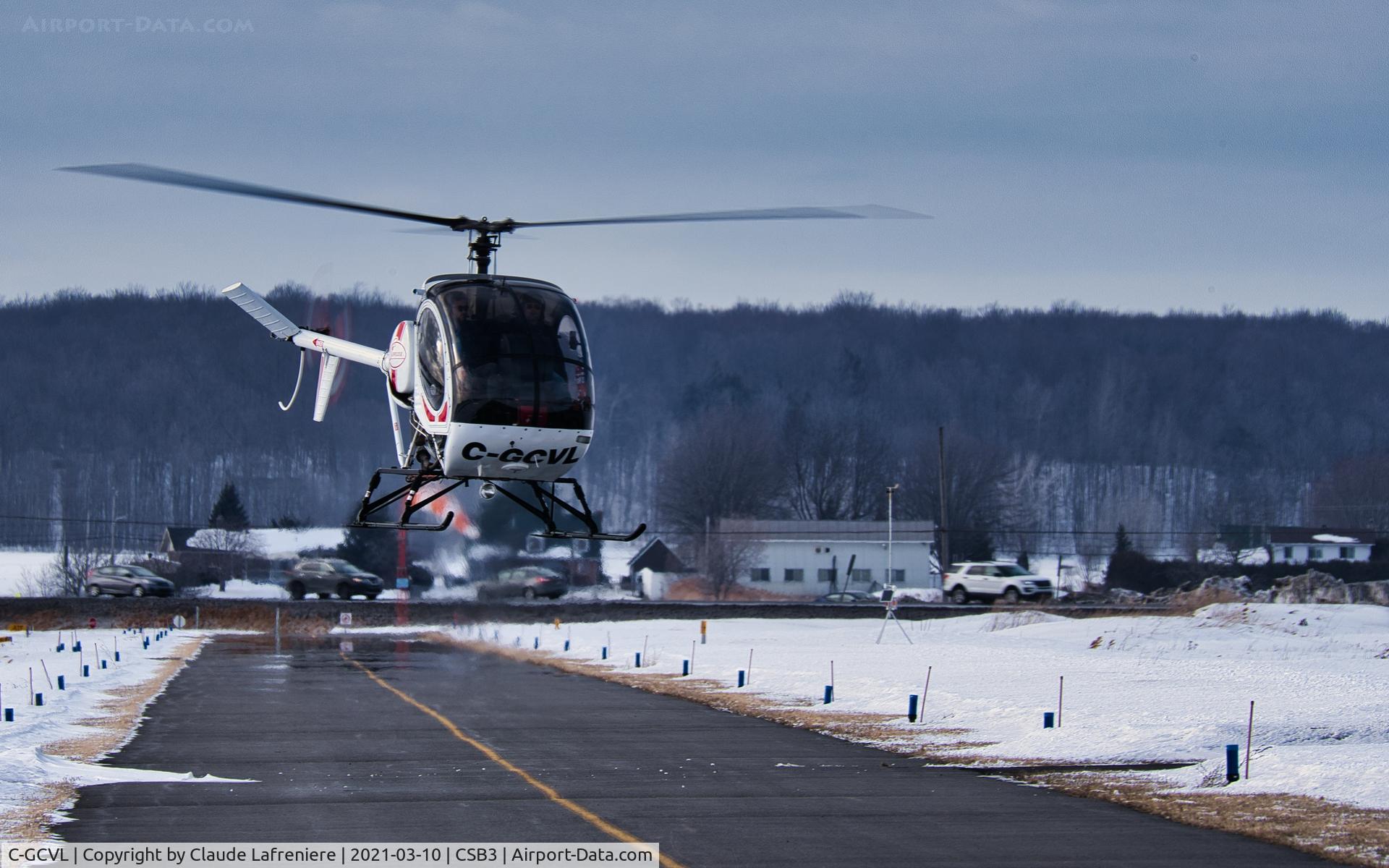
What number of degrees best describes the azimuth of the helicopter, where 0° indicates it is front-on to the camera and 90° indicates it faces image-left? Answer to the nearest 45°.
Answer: approximately 315°
